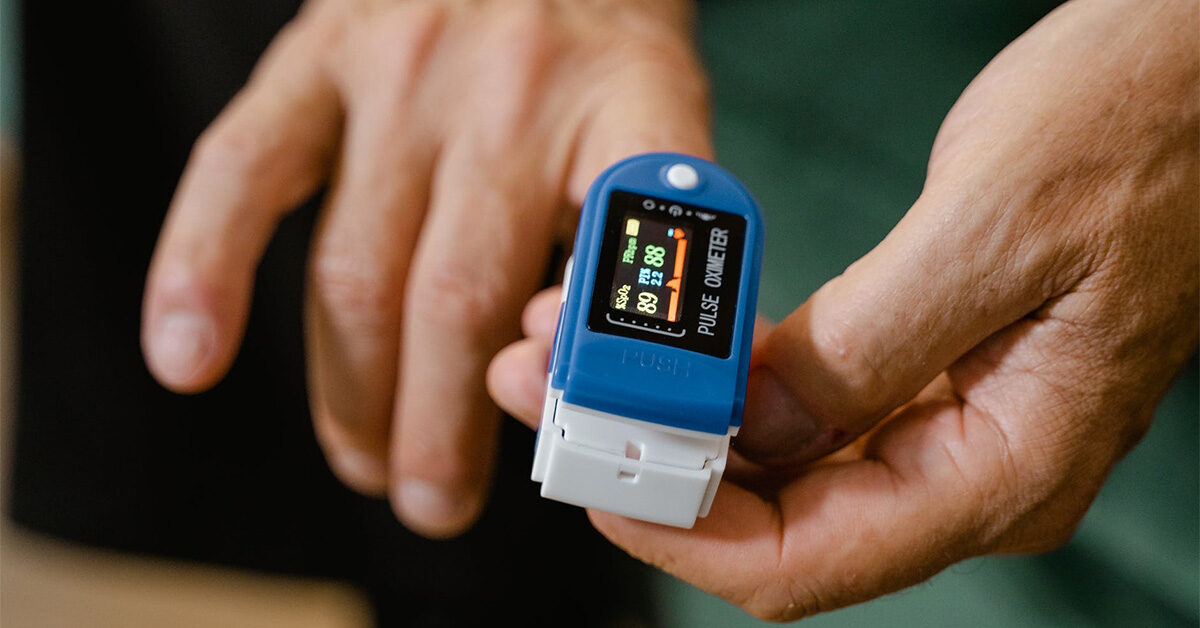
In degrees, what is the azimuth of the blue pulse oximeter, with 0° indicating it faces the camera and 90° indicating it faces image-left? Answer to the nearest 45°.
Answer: approximately 0°

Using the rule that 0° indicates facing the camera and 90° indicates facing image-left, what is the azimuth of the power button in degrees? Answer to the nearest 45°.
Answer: approximately 0°
